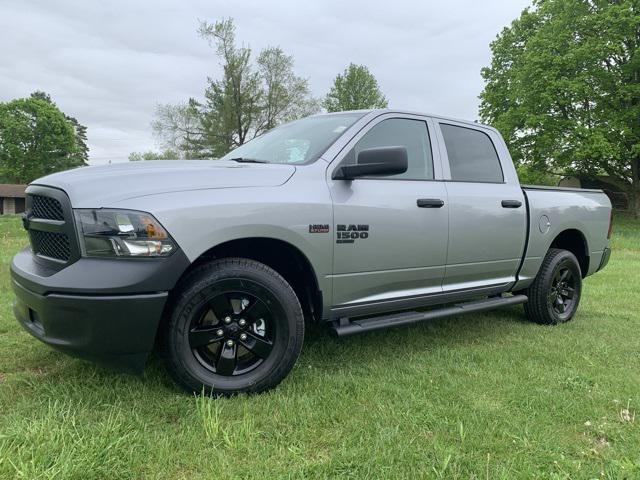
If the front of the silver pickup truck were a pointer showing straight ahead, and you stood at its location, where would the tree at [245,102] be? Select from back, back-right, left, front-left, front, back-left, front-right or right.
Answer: back-right

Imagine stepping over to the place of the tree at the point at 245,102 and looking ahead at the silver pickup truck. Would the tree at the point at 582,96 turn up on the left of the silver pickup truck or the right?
left

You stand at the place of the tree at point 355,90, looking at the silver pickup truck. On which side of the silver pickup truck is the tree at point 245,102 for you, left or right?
right

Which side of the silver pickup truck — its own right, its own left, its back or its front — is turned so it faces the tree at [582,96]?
back

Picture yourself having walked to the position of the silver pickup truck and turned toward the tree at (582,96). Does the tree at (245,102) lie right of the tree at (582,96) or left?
left

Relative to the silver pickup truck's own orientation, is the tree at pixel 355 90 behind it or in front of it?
behind

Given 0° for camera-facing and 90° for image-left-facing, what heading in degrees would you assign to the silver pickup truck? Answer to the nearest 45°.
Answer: approximately 45°
